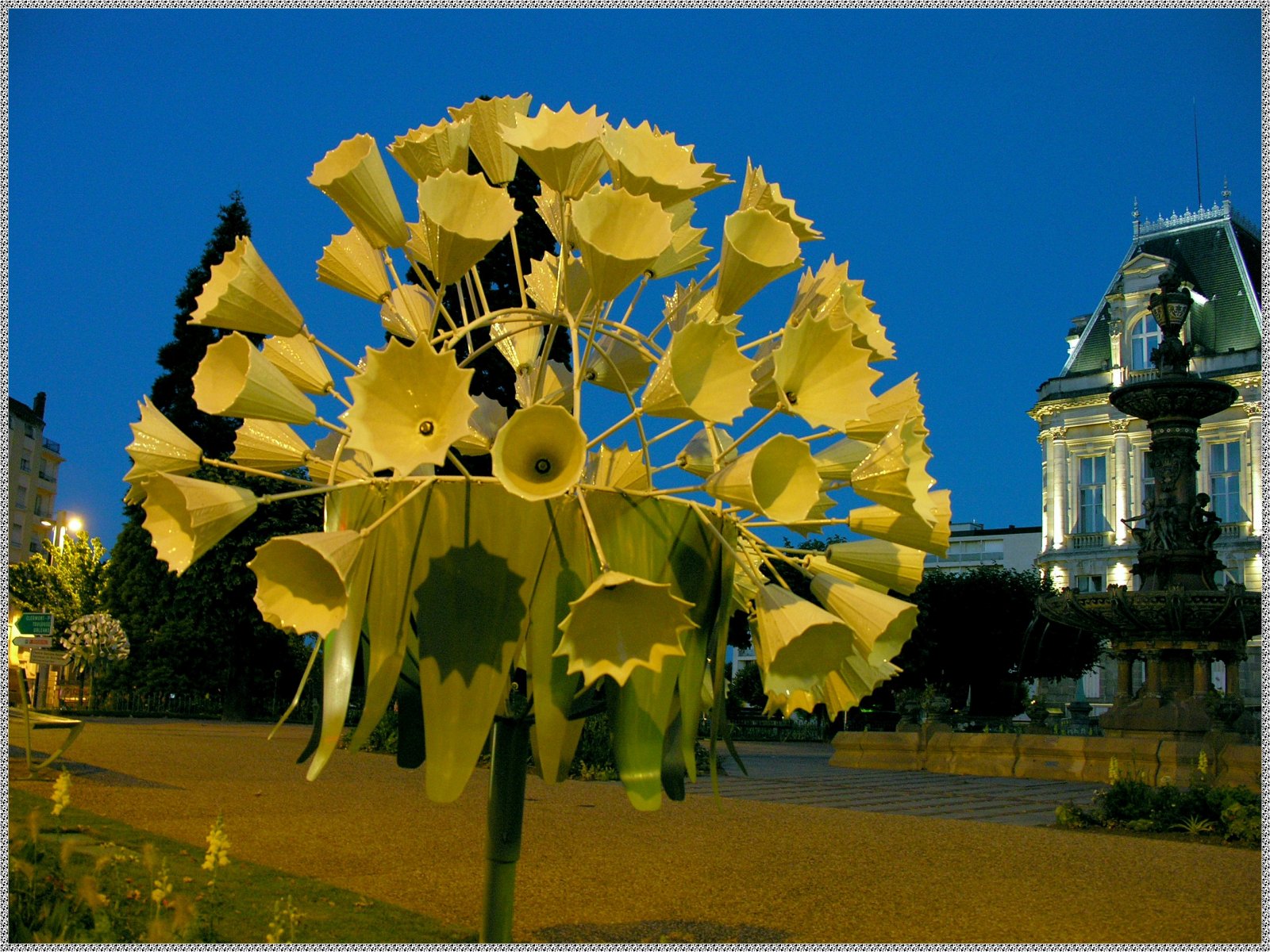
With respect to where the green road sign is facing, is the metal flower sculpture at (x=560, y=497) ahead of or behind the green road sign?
ahead

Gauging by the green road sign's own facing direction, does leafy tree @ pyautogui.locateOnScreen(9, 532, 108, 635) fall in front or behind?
behind

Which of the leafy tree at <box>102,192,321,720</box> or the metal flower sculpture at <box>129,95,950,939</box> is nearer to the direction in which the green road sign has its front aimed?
the metal flower sculpture

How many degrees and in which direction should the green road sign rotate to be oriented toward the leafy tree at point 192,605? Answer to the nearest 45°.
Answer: approximately 90° to its left

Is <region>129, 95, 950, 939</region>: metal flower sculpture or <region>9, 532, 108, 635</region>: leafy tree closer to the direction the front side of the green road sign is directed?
the metal flower sculpture

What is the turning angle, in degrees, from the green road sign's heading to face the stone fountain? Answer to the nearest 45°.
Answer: approximately 90° to its left

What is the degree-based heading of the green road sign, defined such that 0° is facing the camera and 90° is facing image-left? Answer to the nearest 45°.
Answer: approximately 0°
